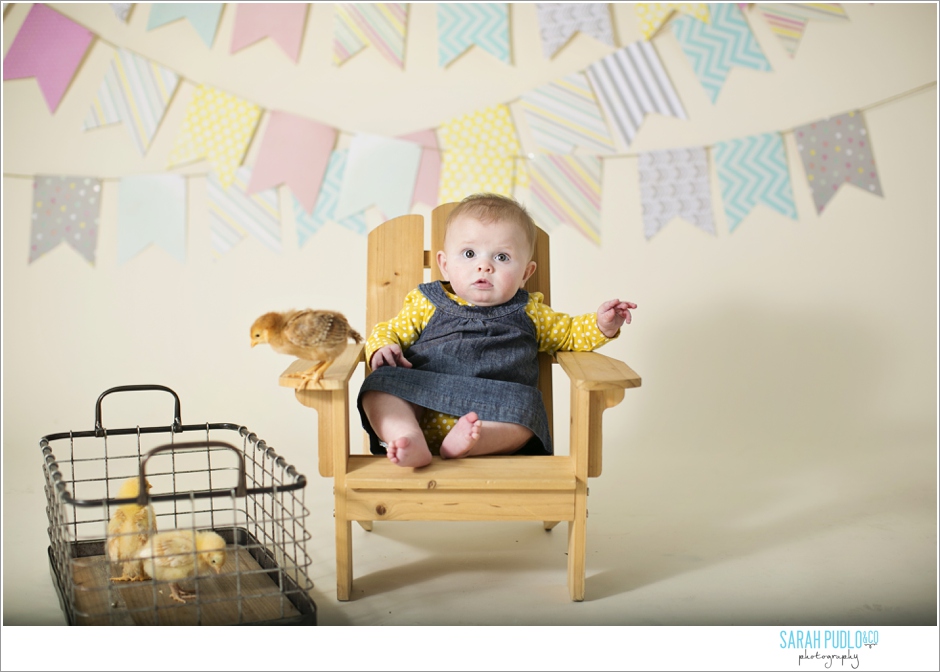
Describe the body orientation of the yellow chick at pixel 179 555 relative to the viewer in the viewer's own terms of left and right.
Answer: facing to the right of the viewer

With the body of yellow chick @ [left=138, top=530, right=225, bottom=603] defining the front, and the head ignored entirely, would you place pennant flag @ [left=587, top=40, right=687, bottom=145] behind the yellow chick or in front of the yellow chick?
in front

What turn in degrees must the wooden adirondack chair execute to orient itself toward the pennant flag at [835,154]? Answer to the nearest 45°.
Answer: approximately 135° to its left

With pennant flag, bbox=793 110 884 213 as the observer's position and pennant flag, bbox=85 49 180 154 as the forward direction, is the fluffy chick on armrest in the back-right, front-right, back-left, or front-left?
front-left

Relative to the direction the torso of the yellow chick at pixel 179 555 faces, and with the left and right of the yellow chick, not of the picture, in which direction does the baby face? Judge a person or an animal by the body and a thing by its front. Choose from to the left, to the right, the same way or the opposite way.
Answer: to the right

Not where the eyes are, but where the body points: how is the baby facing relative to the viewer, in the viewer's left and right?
facing the viewer

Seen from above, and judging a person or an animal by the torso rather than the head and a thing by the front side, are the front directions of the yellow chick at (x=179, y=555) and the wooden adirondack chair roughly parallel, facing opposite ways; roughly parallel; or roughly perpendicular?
roughly perpendicular

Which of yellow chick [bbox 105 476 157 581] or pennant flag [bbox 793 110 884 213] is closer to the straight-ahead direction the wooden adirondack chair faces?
the yellow chick

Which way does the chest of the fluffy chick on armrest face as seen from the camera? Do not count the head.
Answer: to the viewer's left

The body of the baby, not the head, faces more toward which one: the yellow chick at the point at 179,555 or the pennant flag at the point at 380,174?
the yellow chick

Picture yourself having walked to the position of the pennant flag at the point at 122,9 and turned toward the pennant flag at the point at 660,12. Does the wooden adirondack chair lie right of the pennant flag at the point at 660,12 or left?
right

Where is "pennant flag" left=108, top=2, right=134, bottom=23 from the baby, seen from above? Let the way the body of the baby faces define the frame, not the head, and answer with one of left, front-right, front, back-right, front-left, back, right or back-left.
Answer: back-right

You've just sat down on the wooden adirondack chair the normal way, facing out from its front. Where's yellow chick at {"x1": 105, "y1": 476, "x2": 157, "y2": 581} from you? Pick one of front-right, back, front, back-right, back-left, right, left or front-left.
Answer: right
